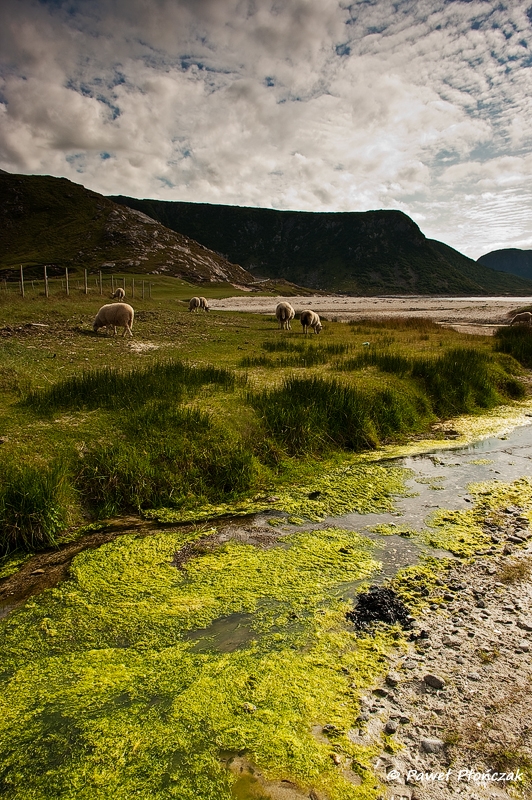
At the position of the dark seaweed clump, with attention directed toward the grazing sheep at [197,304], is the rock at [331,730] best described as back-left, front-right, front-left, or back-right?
back-left

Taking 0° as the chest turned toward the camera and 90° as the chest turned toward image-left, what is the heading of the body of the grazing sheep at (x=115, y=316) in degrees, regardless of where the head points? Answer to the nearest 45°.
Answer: approximately 90°

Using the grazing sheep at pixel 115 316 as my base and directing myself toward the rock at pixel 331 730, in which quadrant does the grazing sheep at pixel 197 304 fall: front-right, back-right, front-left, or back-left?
back-left

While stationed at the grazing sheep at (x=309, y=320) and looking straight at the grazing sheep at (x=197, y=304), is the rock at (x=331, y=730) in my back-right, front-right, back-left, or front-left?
back-left

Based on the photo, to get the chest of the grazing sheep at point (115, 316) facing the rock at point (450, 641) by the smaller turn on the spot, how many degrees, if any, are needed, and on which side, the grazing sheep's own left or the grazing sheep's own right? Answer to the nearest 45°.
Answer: approximately 90° to the grazing sheep's own left

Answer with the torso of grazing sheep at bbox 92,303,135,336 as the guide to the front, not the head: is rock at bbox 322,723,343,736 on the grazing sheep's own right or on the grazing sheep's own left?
on the grazing sheep's own left
